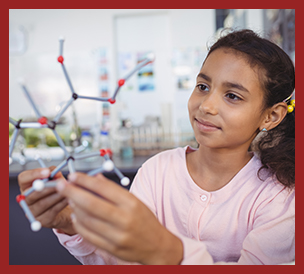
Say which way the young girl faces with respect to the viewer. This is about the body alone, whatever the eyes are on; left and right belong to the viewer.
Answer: facing the viewer and to the left of the viewer

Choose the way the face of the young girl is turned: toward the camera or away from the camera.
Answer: toward the camera
